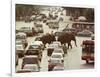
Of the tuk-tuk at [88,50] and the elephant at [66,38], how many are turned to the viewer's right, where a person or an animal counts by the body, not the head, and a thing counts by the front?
1

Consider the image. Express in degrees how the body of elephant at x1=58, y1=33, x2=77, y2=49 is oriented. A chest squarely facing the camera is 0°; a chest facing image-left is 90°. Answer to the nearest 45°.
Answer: approximately 270°

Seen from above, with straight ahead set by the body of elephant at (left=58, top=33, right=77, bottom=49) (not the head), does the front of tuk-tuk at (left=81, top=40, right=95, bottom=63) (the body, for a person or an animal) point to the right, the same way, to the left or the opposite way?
to the right
